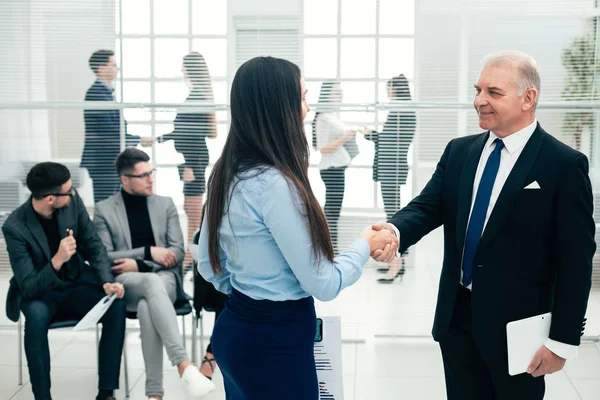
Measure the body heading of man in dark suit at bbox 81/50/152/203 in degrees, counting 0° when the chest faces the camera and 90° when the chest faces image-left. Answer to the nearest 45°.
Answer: approximately 270°

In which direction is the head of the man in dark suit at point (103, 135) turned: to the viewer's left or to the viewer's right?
to the viewer's right

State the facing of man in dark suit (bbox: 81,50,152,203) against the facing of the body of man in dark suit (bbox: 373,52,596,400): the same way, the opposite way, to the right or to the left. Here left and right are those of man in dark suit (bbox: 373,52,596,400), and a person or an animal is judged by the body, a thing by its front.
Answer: the opposite way

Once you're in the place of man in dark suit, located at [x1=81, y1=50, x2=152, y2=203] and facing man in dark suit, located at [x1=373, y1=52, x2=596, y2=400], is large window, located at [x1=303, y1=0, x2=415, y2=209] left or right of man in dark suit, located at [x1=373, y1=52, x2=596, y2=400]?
left

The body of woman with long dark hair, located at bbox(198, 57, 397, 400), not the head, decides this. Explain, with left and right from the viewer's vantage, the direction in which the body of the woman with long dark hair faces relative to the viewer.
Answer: facing away from the viewer and to the right of the viewer

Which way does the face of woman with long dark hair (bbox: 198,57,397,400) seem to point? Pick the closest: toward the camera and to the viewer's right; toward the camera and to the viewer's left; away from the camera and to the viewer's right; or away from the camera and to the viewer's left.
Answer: away from the camera and to the viewer's right

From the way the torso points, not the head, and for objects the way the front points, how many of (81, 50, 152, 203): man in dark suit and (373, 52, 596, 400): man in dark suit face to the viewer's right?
1

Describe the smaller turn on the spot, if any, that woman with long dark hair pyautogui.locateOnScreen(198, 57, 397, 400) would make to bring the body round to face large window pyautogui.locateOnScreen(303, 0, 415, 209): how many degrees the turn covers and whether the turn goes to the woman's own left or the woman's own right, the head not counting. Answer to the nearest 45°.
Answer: approximately 45° to the woman's own left

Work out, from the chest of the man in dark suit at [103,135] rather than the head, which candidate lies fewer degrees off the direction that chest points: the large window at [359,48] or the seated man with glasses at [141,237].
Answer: the large window

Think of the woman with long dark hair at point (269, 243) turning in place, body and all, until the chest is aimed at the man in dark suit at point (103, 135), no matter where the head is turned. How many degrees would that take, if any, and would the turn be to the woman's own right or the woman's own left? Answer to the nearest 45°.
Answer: approximately 45° to the woman's own left
